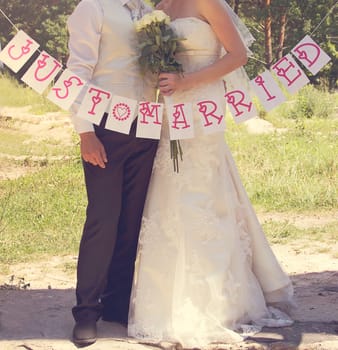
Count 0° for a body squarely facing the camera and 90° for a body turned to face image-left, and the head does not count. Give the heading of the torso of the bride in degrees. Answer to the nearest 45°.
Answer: approximately 45°

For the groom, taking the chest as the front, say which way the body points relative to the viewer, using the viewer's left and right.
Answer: facing the viewer and to the right of the viewer

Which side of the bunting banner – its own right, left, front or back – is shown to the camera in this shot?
front

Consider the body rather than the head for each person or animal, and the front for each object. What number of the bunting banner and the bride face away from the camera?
0

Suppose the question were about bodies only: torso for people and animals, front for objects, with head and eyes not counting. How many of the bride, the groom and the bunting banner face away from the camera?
0
